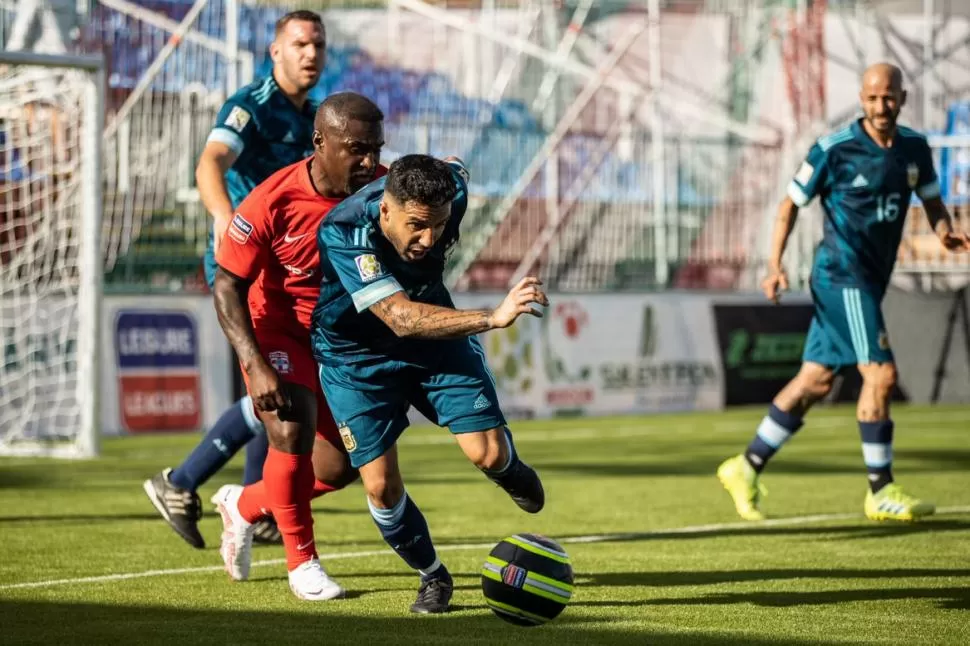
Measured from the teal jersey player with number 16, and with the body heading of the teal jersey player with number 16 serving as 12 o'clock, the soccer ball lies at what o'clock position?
The soccer ball is roughly at 2 o'clock from the teal jersey player with number 16.

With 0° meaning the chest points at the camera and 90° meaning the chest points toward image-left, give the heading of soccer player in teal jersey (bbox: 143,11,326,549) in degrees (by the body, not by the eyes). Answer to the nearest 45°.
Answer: approximately 315°

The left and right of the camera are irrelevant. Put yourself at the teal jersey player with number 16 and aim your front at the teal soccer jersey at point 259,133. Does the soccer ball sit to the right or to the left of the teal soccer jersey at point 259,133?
left

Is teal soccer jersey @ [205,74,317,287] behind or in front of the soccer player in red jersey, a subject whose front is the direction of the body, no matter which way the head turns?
behind

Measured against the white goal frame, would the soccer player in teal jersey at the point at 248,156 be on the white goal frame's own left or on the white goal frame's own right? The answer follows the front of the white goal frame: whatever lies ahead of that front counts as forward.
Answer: on the white goal frame's own right

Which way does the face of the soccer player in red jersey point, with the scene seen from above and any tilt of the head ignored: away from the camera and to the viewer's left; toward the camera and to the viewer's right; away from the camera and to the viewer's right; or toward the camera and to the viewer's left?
toward the camera and to the viewer's right

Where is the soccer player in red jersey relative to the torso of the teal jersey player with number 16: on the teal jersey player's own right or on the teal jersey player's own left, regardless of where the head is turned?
on the teal jersey player's own right

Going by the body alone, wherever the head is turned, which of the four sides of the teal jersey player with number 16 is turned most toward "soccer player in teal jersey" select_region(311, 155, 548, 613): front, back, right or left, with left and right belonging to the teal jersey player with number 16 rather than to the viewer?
right

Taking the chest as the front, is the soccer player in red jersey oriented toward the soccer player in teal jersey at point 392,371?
yes
